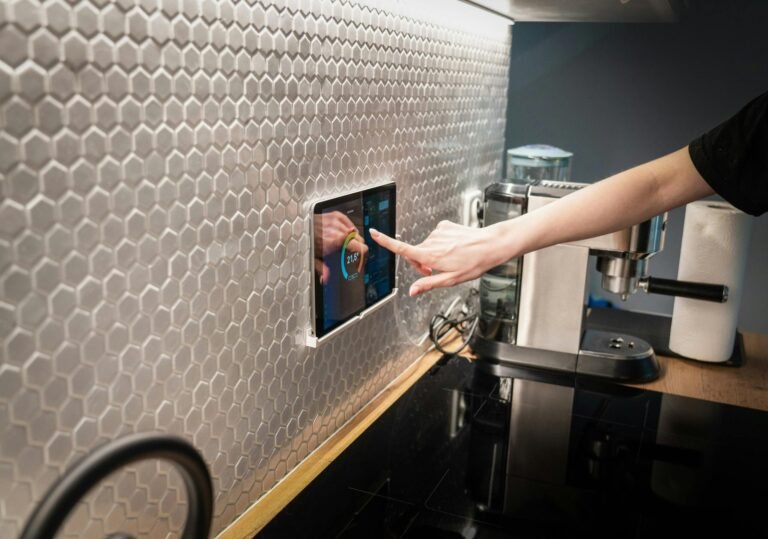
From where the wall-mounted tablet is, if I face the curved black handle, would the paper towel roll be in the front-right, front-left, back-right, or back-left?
back-left

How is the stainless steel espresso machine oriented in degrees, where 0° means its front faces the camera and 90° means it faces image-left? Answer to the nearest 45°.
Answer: approximately 270°

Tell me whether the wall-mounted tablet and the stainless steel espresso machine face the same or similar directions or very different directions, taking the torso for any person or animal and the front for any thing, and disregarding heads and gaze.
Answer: same or similar directions

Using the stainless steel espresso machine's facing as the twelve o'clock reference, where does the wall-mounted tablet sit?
The wall-mounted tablet is roughly at 4 o'clock from the stainless steel espresso machine.

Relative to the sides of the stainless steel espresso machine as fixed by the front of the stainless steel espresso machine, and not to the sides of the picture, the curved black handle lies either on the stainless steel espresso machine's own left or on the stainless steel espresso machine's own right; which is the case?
on the stainless steel espresso machine's own right

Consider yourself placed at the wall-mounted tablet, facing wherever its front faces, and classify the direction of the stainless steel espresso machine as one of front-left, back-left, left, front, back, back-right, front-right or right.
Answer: left

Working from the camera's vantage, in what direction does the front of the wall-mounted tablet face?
facing the viewer and to the right of the viewer

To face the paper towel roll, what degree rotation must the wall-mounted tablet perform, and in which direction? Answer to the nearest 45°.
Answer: approximately 90° to its left

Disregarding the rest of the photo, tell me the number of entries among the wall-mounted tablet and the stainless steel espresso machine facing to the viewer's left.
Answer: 0
